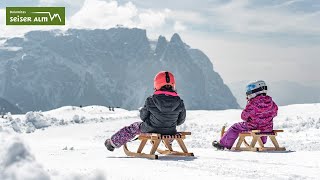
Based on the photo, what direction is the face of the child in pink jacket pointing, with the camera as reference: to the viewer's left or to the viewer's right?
to the viewer's left

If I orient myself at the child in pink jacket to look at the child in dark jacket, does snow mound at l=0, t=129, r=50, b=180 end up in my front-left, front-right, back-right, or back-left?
front-left

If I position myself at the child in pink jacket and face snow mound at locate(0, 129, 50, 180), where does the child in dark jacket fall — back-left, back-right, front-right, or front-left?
front-right

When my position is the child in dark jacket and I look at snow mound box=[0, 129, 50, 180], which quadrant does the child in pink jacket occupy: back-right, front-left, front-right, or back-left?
back-left

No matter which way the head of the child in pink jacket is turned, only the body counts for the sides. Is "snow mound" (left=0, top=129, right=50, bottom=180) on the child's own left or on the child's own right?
on the child's own left

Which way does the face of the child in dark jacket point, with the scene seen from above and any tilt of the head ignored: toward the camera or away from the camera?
away from the camera

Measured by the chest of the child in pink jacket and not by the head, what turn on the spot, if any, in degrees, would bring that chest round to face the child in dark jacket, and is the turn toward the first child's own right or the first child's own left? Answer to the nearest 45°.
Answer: approximately 90° to the first child's own left

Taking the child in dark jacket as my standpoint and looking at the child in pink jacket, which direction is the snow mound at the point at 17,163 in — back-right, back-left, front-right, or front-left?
back-right

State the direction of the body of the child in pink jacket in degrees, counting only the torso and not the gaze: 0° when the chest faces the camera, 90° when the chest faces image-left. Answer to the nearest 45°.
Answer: approximately 135°
